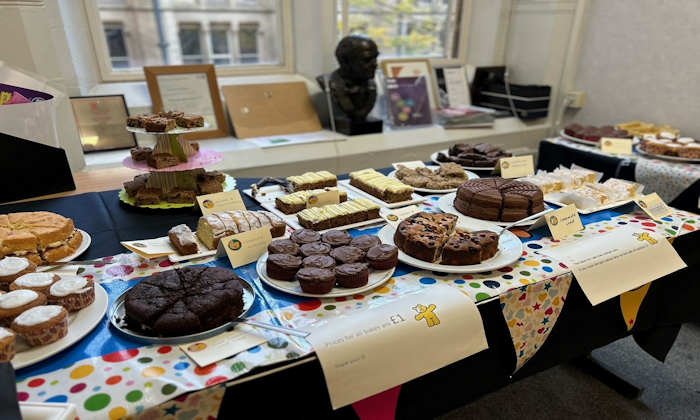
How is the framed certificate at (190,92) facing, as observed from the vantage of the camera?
facing the viewer

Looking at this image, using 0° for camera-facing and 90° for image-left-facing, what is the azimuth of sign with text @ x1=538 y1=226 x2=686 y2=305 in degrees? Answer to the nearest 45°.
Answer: approximately 315°

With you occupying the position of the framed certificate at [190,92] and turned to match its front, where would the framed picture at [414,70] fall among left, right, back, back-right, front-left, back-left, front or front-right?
left

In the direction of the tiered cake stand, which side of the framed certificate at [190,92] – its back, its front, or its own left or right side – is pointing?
front

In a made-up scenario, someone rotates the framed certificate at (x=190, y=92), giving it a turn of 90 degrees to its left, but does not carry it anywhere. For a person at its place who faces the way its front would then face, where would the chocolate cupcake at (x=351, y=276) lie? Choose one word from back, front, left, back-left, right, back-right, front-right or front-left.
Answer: right

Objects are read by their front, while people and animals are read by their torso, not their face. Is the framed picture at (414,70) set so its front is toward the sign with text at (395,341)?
yes

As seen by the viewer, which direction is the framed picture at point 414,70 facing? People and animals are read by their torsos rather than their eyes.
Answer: toward the camera

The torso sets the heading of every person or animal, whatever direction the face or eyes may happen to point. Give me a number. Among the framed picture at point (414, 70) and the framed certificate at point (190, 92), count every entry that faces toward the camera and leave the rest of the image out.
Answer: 2

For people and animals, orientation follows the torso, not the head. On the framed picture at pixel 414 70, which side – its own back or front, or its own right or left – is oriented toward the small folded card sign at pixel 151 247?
front

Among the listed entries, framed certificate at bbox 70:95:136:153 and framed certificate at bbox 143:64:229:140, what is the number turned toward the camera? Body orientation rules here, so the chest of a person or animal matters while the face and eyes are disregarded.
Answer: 2

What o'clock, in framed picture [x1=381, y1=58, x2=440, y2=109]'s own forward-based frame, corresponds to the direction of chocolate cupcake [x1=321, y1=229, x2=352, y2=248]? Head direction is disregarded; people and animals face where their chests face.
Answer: The chocolate cupcake is roughly at 12 o'clock from the framed picture.

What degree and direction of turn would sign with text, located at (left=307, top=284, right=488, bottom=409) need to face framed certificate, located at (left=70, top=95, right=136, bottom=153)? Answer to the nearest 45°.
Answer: approximately 180°

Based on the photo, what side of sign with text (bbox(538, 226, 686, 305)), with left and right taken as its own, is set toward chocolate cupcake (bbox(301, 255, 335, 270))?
right
